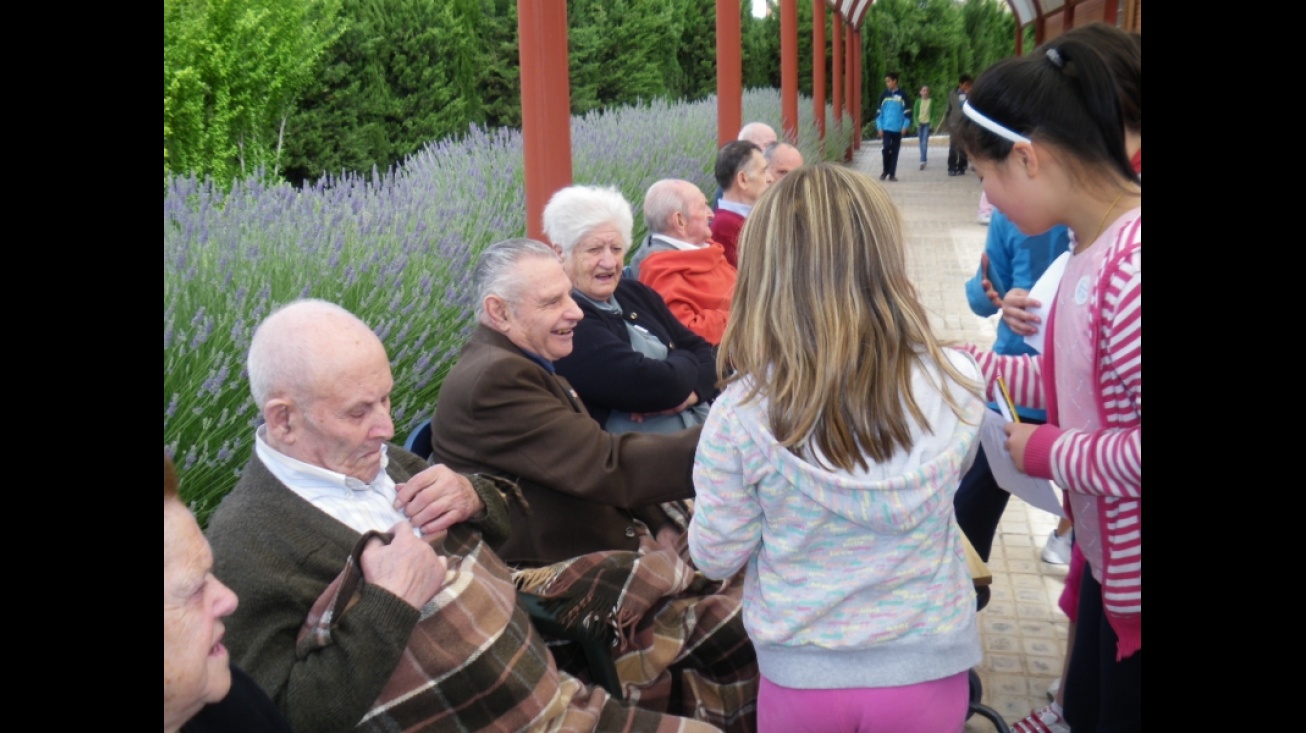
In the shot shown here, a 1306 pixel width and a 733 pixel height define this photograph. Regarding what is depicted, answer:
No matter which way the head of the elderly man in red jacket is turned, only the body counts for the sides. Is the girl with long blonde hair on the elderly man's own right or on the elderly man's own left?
on the elderly man's own right

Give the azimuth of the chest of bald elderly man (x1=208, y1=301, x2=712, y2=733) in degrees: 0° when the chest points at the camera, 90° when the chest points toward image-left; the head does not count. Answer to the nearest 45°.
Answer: approximately 315°

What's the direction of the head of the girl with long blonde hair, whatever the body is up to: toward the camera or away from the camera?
away from the camera

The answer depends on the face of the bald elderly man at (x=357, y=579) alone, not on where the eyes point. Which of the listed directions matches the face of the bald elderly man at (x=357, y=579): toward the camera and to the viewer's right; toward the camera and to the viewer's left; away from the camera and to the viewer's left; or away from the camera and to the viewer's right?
toward the camera and to the viewer's right

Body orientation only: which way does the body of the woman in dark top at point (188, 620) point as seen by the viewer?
to the viewer's right

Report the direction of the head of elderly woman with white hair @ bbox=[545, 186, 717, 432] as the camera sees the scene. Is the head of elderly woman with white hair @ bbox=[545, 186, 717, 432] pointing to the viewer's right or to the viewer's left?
to the viewer's right

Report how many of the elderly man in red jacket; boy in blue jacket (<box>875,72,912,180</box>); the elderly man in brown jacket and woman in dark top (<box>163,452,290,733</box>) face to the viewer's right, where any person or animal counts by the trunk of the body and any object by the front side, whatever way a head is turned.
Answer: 3

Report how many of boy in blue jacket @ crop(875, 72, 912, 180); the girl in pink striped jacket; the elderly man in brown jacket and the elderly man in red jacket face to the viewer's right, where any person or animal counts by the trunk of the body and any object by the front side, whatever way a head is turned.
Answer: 2

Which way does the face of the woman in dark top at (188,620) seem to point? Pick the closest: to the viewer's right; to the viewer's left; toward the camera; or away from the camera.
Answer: to the viewer's right

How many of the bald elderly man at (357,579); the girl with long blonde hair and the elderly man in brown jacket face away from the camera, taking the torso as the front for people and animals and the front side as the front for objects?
1

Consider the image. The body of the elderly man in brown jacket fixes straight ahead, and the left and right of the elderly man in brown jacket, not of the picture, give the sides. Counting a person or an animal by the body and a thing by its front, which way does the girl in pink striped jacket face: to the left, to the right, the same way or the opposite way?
the opposite way

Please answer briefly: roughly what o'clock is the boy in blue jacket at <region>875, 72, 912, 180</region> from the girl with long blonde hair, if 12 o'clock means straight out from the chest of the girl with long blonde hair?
The boy in blue jacket is roughly at 12 o'clock from the girl with long blonde hair.
